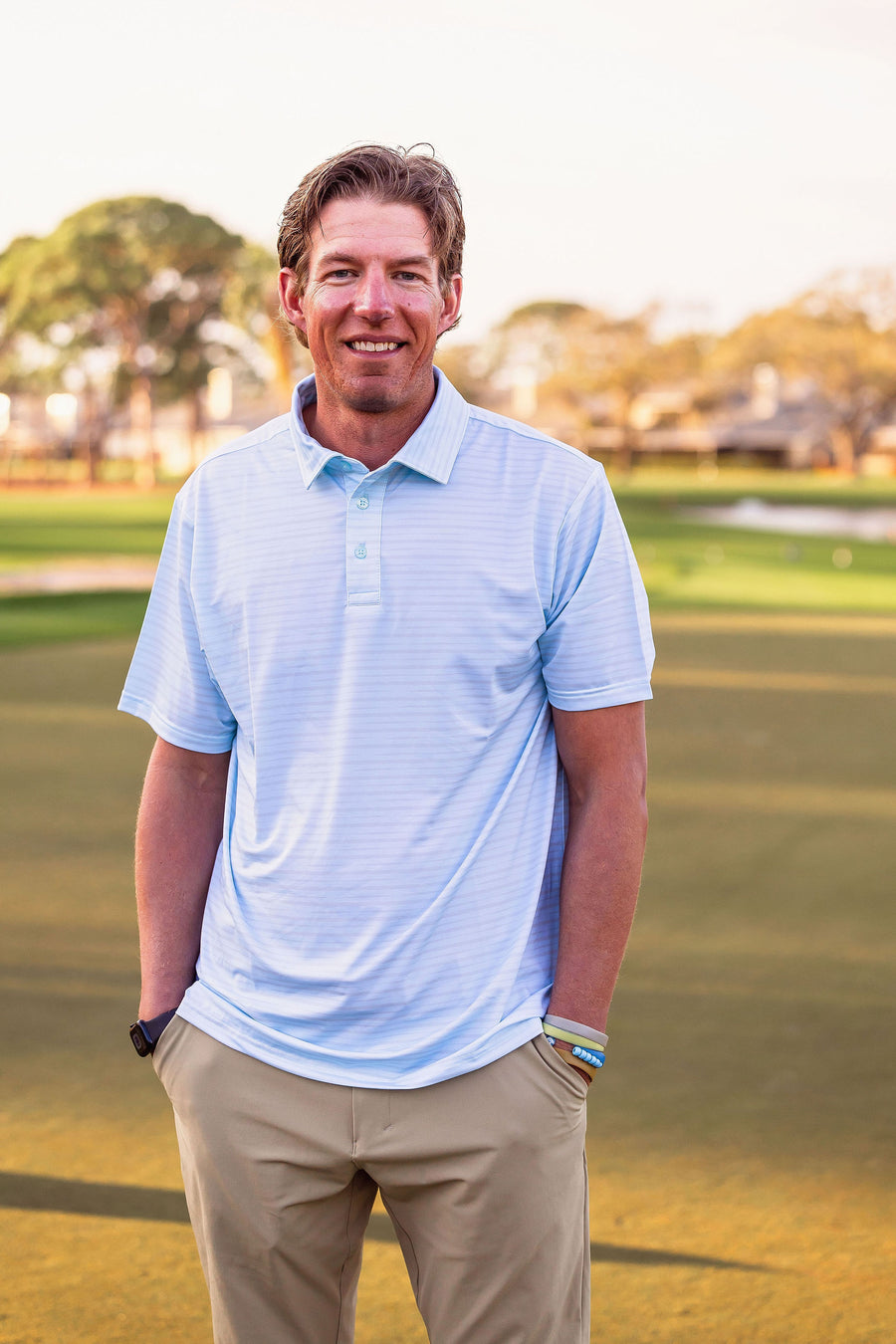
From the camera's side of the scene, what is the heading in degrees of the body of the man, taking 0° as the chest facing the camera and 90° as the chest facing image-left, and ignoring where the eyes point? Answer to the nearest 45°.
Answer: approximately 0°
